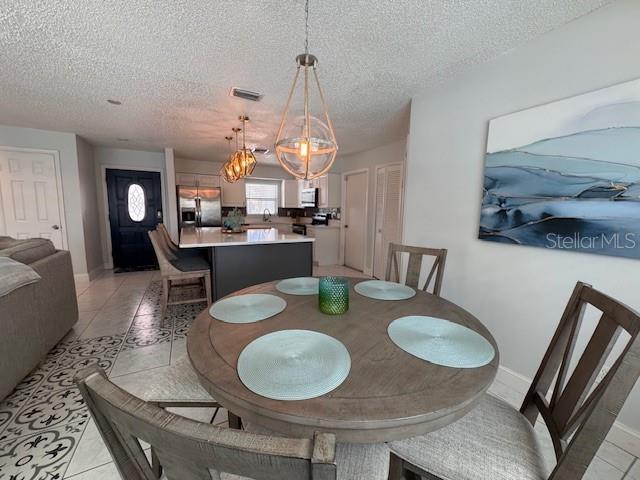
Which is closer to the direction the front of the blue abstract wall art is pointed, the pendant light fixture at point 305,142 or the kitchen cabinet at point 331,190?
the pendant light fixture

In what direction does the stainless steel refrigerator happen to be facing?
toward the camera

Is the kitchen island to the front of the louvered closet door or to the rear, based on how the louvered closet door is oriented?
to the front

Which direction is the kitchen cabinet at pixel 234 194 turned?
toward the camera

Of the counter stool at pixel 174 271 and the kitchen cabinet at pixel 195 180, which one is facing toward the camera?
the kitchen cabinet

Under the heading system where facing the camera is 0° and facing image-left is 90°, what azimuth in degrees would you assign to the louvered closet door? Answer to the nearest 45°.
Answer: approximately 45°

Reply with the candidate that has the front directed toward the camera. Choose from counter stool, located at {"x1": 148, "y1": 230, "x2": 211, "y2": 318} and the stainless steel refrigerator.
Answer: the stainless steel refrigerator

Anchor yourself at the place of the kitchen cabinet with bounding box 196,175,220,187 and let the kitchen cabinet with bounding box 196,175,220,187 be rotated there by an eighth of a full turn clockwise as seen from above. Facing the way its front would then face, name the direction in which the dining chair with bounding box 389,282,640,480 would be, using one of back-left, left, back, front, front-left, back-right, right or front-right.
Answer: front-left

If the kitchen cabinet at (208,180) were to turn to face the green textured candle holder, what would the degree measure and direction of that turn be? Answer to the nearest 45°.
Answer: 0° — it already faces it

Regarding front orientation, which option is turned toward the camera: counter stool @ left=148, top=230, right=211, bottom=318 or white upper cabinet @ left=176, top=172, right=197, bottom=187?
the white upper cabinet

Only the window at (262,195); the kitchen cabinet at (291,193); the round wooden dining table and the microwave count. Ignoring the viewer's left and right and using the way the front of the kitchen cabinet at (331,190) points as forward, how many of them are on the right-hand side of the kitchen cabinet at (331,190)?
3

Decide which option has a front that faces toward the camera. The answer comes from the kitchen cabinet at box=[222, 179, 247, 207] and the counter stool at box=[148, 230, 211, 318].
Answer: the kitchen cabinet

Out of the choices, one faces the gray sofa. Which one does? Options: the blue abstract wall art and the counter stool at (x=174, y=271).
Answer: the blue abstract wall art

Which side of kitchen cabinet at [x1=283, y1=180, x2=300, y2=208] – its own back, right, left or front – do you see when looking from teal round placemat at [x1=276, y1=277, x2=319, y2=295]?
front

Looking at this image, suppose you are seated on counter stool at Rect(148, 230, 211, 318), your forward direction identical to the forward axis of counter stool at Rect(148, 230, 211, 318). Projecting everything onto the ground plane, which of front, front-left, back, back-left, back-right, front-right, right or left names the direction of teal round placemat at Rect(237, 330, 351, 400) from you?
right

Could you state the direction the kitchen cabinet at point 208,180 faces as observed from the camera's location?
facing the viewer
